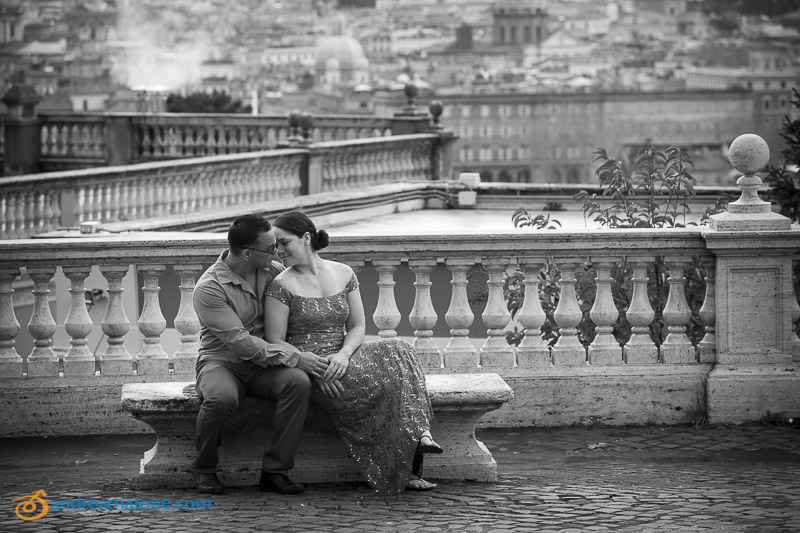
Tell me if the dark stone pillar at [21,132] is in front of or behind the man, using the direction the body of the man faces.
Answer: behind

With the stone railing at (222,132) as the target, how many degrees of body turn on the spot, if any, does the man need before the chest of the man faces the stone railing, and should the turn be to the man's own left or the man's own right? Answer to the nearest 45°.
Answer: approximately 135° to the man's own left

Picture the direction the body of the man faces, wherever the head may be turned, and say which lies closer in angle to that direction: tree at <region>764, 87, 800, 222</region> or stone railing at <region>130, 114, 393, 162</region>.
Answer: the tree

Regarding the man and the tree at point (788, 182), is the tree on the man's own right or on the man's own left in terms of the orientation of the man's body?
on the man's own left

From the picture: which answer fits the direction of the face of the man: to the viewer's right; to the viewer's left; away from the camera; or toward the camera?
to the viewer's right

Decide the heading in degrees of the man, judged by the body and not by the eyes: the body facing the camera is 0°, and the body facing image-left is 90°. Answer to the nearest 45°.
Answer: approximately 315°

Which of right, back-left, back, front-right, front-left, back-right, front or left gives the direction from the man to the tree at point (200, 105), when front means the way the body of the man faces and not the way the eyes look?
back-left

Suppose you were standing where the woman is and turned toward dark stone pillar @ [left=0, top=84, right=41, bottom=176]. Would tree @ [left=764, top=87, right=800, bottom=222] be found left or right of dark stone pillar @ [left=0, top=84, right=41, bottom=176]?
right

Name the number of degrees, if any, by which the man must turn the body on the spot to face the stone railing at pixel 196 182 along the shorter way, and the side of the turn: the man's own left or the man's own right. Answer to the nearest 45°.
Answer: approximately 135° to the man's own left
